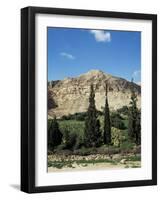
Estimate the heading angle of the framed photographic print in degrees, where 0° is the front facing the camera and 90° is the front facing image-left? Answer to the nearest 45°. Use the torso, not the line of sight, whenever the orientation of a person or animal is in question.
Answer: approximately 315°
